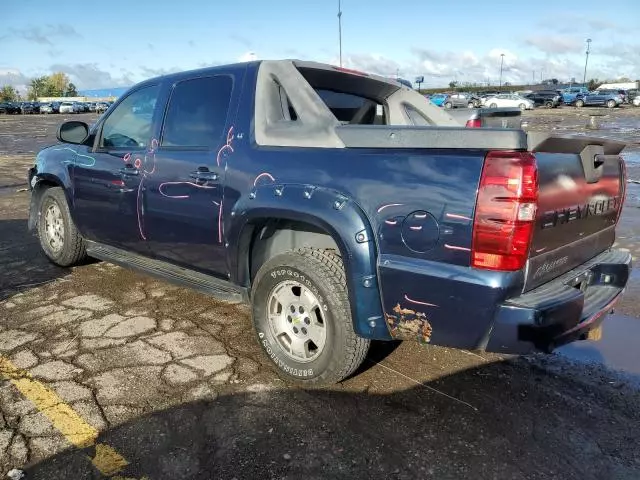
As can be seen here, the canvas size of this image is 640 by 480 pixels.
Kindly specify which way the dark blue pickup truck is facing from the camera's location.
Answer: facing away from the viewer and to the left of the viewer
